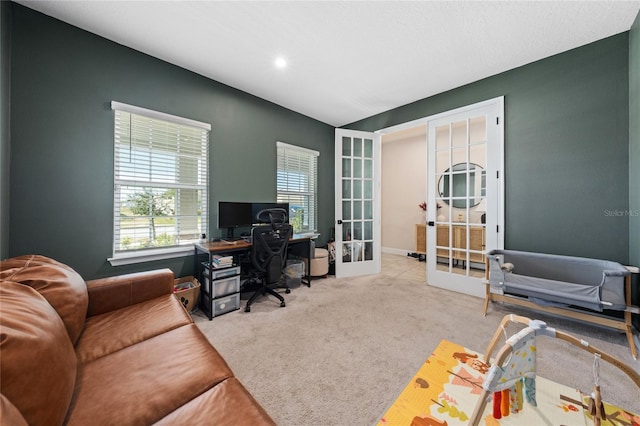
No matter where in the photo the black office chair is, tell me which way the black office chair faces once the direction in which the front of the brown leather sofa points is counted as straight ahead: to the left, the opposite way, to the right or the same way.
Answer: to the left

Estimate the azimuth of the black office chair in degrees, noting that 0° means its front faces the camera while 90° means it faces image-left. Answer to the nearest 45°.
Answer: approximately 135°

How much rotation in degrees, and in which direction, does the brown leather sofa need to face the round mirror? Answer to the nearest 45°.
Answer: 0° — it already faces it

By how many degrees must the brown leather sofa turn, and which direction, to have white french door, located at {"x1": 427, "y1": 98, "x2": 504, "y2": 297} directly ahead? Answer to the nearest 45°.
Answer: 0° — it already faces it

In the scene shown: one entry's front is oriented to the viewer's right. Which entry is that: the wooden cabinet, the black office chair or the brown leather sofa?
the brown leather sofa

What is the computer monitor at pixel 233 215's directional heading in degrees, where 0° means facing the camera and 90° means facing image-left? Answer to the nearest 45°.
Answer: approximately 315°

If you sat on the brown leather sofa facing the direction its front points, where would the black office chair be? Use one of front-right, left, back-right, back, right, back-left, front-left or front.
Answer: front-left

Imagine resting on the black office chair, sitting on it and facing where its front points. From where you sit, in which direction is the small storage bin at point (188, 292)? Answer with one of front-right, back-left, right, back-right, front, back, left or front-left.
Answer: front-left

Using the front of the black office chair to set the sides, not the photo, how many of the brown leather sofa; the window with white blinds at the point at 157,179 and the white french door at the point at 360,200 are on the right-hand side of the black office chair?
1

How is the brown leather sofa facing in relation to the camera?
to the viewer's right

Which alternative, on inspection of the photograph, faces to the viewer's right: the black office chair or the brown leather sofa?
the brown leather sofa

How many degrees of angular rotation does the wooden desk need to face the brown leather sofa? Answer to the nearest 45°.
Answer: approximately 45° to its right

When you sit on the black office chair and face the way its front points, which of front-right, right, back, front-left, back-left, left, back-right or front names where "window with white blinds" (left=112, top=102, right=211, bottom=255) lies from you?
front-left
